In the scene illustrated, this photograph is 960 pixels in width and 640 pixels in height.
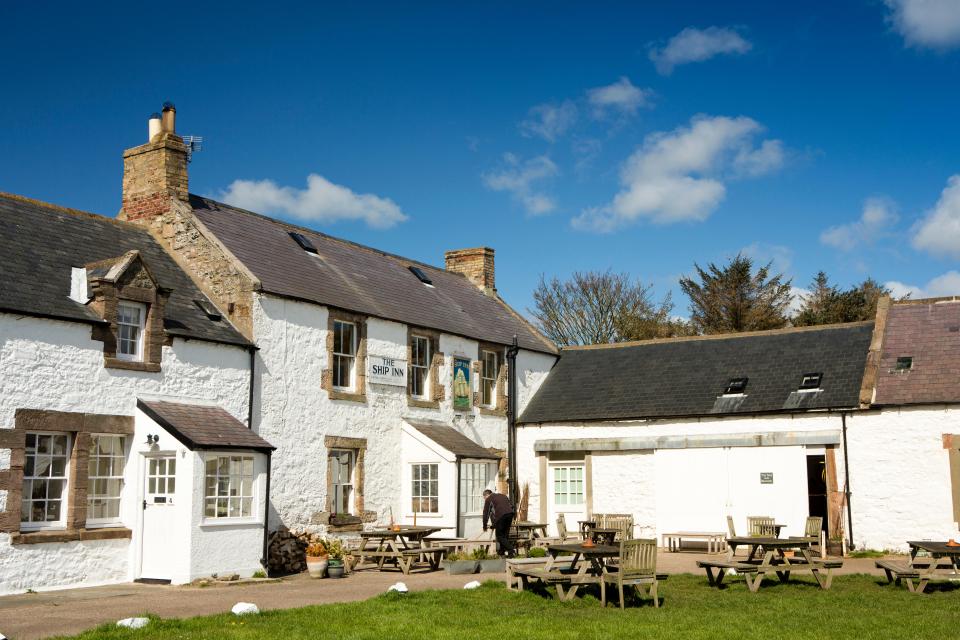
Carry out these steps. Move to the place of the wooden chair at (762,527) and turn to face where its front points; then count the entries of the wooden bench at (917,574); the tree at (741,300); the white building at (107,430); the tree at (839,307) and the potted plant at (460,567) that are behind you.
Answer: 2

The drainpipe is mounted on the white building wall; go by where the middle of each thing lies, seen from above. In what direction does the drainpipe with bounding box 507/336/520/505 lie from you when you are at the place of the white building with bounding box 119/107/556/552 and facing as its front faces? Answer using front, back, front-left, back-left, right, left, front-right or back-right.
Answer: left

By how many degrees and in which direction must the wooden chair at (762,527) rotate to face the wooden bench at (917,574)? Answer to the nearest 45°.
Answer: approximately 45° to its left

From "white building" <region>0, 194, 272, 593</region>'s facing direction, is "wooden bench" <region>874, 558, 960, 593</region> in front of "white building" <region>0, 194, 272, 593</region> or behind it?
in front

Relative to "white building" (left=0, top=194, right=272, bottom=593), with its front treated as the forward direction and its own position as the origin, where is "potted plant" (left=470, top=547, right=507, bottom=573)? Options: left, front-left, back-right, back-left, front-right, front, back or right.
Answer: front-left

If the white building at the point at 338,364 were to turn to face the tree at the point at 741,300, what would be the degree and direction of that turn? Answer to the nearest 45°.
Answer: approximately 90° to its left

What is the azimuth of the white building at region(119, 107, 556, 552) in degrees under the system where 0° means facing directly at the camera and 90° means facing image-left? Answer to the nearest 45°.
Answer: approximately 315°

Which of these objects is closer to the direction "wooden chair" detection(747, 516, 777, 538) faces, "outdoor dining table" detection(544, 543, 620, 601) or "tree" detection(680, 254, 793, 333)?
the outdoor dining table

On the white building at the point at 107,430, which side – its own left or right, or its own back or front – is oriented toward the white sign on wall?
left

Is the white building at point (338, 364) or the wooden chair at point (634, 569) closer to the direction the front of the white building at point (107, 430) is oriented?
the wooden chair

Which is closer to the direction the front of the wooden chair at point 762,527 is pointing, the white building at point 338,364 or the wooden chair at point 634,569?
the wooden chair

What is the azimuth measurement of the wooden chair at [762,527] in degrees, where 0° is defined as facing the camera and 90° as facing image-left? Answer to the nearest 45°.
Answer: approximately 0°

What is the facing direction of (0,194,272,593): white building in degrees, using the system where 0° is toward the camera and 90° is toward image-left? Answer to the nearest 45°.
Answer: approximately 315°

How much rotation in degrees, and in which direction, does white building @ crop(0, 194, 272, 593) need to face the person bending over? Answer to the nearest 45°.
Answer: approximately 45° to its left
